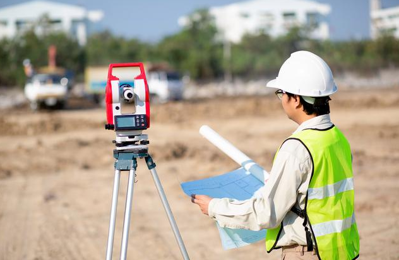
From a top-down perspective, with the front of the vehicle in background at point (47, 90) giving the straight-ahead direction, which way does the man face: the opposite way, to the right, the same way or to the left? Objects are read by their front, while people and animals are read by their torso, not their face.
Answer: the opposite way

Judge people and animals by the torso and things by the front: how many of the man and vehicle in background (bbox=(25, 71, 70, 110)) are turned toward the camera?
1

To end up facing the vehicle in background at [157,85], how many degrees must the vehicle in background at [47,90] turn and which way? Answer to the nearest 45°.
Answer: approximately 135° to its left

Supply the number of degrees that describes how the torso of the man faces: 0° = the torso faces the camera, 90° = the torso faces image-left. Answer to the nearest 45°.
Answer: approximately 135°

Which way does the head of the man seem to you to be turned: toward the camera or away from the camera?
away from the camera

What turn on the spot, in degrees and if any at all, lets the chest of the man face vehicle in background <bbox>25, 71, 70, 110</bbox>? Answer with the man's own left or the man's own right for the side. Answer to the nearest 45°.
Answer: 0° — they already face it

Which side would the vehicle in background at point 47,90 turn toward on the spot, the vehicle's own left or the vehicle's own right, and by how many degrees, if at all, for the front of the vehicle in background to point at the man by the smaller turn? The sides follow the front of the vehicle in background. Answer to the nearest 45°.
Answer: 0° — it already faces them

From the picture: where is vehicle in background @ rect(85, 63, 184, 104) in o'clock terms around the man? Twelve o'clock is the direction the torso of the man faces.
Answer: The vehicle in background is roughly at 1 o'clock from the man.

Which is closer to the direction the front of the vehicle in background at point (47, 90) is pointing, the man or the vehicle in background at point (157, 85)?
the man

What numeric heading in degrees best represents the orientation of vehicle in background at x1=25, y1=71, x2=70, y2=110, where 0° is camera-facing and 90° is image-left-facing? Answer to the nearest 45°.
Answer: approximately 0°
